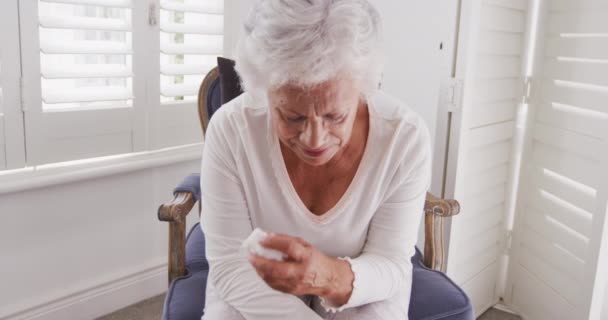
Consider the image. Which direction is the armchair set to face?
toward the camera

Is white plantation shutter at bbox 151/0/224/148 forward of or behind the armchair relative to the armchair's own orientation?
behind

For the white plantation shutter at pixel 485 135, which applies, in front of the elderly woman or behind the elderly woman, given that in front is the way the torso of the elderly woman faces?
behind

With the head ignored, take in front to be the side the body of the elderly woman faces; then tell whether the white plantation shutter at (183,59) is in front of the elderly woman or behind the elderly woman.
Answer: behind

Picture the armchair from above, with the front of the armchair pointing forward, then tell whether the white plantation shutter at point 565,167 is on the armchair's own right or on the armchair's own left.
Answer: on the armchair's own left

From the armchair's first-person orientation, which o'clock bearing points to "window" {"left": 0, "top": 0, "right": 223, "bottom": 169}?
The window is roughly at 5 o'clock from the armchair.
